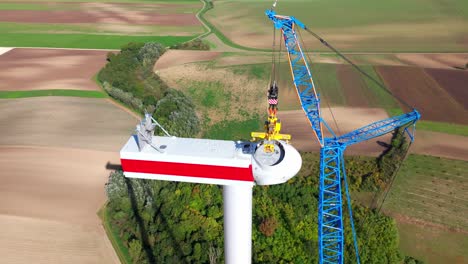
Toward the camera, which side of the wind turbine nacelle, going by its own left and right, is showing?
right
